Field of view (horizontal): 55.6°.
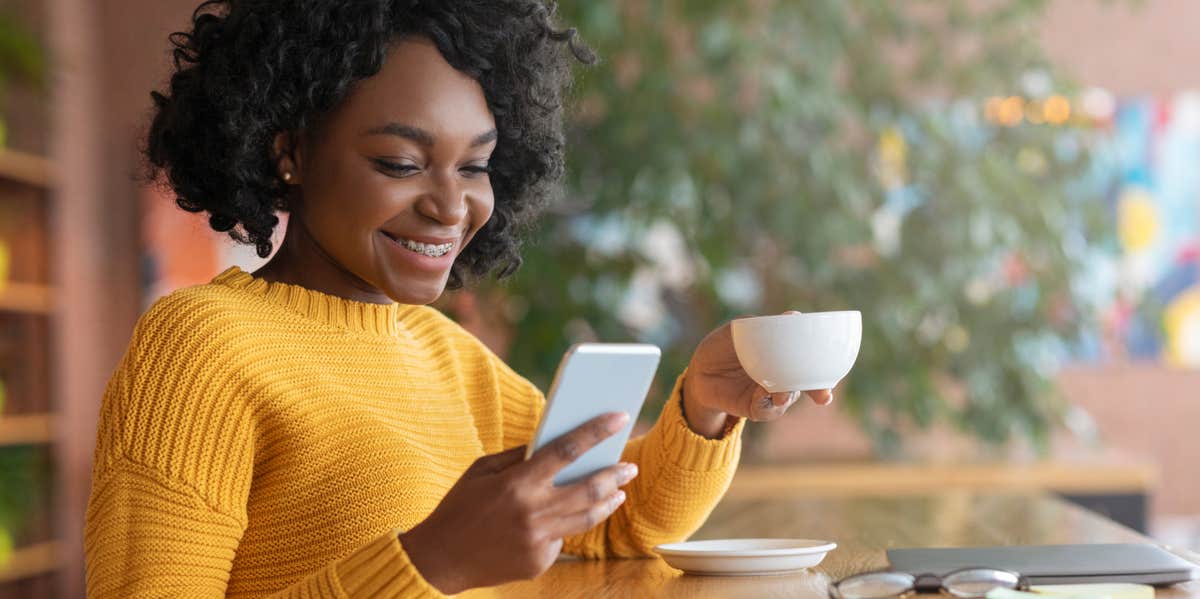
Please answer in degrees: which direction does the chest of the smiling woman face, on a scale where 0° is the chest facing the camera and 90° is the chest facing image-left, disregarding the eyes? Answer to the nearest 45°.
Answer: approximately 315°

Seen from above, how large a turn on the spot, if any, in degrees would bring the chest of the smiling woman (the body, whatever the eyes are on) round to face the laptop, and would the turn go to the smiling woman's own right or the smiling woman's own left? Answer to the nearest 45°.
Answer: approximately 45° to the smiling woman's own left
